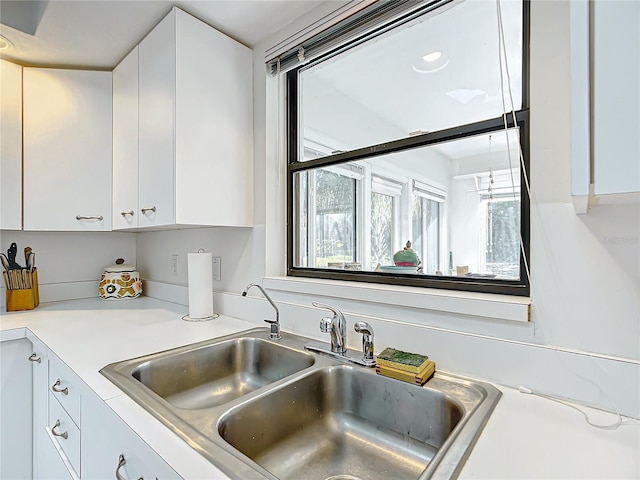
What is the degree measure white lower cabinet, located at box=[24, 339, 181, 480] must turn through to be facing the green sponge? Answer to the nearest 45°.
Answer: approximately 135° to its left

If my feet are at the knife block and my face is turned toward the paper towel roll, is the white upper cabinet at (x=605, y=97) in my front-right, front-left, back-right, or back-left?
front-right

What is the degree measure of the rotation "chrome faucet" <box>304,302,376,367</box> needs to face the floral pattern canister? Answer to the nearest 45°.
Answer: approximately 90° to its right

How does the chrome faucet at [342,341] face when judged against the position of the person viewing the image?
facing the viewer and to the left of the viewer

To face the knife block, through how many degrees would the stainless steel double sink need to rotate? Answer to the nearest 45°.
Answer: approximately 90° to its right

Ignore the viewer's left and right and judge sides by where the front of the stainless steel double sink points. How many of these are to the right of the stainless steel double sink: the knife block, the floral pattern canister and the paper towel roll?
3

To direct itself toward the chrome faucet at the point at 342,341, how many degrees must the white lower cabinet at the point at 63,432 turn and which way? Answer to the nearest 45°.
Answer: approximately 135° to its left
